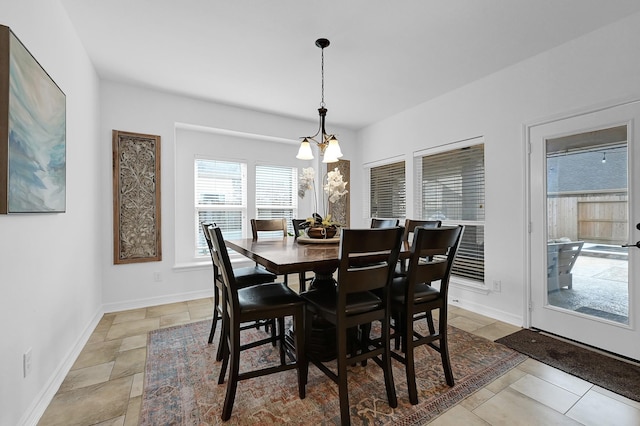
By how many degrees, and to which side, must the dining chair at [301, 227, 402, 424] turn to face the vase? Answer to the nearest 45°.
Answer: approximately 45° to its right

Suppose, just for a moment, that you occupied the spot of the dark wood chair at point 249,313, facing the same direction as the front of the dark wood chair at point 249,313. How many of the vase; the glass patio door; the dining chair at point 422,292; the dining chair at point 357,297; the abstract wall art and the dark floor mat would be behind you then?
1

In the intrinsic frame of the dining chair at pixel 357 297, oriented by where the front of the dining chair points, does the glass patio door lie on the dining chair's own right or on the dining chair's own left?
on the dining chair's own right

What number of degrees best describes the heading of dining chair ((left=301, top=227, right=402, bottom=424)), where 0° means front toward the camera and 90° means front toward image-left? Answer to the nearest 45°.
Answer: approximately 135°

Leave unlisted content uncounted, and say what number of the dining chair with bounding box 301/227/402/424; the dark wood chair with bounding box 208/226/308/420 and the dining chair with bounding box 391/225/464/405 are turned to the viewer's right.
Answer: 1

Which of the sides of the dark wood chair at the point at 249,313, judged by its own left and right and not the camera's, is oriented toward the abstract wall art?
back

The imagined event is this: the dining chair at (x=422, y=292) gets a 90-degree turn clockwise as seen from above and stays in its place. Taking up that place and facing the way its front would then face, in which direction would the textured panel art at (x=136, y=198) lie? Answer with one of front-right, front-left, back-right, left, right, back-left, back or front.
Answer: back-left

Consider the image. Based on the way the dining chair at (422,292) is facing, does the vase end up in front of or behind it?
in front

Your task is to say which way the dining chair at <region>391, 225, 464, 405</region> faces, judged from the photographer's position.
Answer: facing away from the viewer and to the left of the viewer

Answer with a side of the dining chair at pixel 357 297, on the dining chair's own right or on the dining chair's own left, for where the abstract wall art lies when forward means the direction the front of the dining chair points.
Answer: on the dining chair's own left

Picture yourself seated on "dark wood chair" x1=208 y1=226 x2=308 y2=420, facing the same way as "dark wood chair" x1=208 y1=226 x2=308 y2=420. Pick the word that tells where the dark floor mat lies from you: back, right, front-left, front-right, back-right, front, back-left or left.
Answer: front

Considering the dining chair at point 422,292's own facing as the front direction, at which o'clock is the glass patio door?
The glass patio door is roughly at 3 o'clock from the dining chair.

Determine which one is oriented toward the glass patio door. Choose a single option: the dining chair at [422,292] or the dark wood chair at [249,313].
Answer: the dark wood chair

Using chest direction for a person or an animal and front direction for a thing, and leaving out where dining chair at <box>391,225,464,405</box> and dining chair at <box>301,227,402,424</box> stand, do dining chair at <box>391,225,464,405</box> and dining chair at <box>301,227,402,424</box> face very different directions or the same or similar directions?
same or similar directions

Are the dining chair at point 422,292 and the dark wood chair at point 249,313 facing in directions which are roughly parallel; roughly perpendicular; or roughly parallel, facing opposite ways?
roughly perpendicular

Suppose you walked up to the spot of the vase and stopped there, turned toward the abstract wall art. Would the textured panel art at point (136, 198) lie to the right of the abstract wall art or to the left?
right

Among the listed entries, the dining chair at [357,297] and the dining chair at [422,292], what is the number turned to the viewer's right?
0

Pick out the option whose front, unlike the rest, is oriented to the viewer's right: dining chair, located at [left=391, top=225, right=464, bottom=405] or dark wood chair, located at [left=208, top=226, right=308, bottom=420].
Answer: the dark wood chair

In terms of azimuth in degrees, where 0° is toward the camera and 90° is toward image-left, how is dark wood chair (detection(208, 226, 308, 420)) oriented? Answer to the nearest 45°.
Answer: approximately 270°
